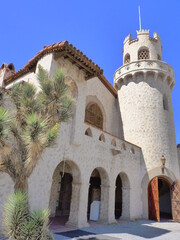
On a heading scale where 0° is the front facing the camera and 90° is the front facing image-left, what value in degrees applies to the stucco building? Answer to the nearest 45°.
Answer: approximately 315°

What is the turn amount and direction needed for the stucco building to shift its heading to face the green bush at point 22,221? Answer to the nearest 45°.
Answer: approximately 45° to its right

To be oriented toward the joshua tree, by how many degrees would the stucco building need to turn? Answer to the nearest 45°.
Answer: approximately 45° to its right
